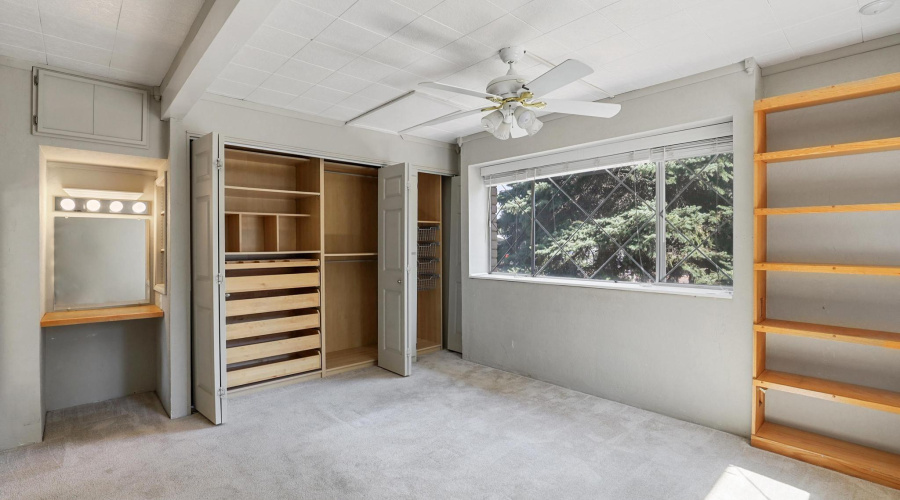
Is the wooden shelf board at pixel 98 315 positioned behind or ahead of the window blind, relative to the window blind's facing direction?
ahead

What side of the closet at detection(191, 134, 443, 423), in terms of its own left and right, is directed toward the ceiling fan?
front

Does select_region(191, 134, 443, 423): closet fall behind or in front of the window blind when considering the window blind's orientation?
in front

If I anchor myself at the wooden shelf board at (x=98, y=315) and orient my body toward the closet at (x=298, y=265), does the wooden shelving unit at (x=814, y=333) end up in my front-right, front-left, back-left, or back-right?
front-right

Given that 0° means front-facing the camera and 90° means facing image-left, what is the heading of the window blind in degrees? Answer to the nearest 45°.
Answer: approximately 45°

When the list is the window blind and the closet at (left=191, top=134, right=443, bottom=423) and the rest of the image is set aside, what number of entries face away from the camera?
0

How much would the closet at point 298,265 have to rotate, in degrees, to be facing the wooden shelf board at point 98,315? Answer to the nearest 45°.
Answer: approximately 135° to its right

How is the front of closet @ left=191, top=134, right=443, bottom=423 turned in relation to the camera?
facing the viewer and to the right of the viewer
